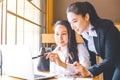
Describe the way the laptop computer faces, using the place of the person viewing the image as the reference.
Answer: facing away from the viewer and to the right of the viewer

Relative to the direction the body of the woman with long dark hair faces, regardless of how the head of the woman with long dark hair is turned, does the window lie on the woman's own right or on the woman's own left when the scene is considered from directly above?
on the woman's own right

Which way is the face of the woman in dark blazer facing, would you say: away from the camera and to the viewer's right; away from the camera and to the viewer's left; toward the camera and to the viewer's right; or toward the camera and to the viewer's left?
toward the camera and to the viewer's left

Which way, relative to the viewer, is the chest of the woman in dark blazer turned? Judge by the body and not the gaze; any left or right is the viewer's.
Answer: facing the viewer and to the left of the viewer

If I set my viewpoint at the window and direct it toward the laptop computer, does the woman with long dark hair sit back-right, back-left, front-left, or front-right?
front-left

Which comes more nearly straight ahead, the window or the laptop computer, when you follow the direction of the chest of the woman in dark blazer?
the laptop computer

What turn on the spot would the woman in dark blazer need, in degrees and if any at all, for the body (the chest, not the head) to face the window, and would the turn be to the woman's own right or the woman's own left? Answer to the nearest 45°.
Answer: approximately 90° to the woman's own right

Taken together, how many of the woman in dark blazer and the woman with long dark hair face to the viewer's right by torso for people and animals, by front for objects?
0

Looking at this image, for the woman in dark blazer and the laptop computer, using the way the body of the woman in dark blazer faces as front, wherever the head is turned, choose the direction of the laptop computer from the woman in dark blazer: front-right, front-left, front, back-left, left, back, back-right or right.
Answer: front-right

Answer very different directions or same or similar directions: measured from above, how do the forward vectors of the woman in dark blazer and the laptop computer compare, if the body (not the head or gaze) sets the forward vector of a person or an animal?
very different directions

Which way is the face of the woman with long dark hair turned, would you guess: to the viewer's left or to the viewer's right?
to the viewer's left
